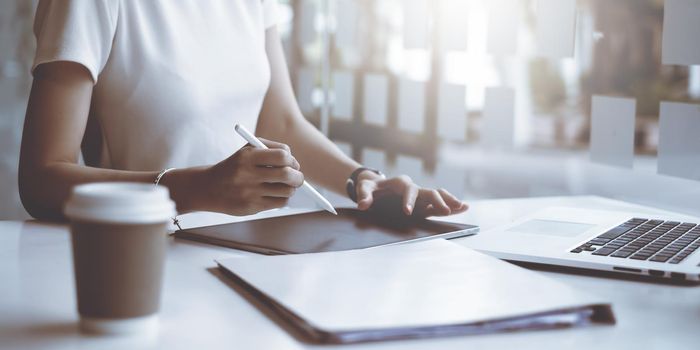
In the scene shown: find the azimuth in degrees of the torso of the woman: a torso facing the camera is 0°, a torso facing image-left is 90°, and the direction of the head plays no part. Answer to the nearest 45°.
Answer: approximately 315°

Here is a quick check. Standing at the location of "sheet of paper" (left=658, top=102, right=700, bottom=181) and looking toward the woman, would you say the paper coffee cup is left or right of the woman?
left
